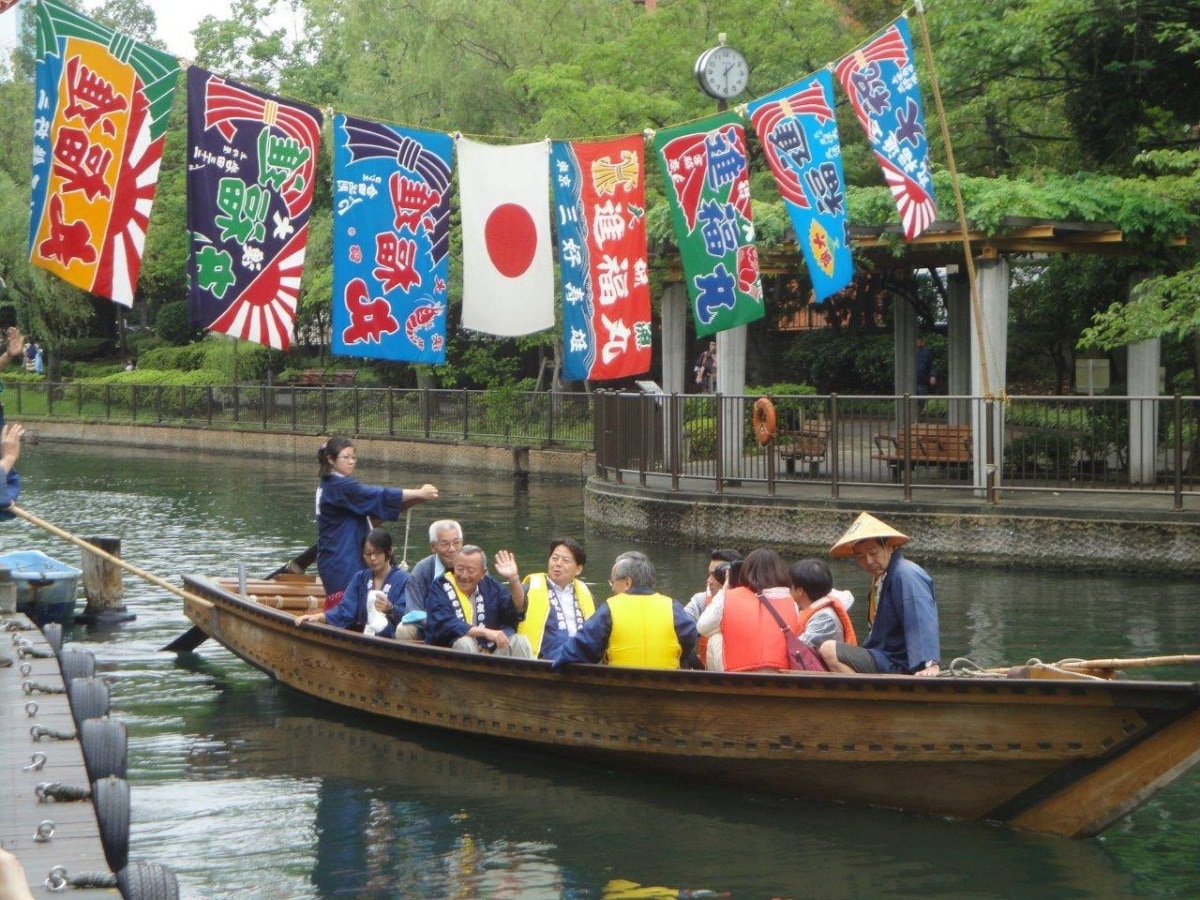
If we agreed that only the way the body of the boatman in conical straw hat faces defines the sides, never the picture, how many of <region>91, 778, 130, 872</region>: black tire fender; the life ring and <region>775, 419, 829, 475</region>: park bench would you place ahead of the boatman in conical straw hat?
1

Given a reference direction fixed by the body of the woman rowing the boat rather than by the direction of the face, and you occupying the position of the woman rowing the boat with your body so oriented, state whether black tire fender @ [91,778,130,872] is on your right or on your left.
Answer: on your right

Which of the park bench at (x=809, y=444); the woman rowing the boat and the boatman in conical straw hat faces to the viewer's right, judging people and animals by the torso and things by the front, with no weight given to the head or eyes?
the woman rowing the boat

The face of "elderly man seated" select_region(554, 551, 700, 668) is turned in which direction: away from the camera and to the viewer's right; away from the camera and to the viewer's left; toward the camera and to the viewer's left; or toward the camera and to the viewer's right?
away from the camera and to the viewer's left

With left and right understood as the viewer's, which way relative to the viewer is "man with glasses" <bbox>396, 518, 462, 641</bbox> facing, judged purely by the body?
facing the viewer and to the right of the viewer

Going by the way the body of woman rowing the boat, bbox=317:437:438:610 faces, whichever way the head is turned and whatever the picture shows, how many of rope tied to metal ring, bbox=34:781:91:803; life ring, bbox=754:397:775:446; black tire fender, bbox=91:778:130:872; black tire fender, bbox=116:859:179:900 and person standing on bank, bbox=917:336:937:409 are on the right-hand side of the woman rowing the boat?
3

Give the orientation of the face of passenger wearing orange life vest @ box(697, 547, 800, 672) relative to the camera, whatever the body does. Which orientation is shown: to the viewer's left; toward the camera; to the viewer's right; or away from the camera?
away from the camera

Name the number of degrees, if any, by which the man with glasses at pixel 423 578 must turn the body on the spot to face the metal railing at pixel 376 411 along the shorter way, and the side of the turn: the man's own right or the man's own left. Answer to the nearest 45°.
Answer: approximately 135° to the man's own left

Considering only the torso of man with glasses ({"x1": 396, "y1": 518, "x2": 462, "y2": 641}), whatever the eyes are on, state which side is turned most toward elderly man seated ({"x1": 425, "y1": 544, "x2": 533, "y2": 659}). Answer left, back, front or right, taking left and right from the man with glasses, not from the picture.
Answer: front

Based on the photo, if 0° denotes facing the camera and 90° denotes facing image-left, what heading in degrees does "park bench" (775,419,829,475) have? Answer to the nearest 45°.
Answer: approximately 45°

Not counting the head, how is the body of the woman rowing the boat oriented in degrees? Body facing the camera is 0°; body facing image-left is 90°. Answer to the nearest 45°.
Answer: approximately 270°
